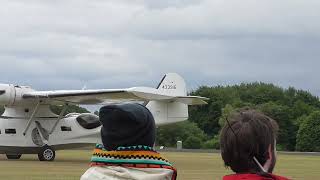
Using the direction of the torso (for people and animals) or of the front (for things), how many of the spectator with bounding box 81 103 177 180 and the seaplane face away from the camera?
1

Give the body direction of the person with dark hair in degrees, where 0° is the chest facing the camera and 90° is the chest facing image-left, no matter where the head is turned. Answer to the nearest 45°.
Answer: approximately 225°

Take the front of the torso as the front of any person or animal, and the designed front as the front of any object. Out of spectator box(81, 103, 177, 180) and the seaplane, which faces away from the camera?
the spectator

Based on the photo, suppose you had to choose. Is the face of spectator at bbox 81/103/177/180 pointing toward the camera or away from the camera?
away from the camera

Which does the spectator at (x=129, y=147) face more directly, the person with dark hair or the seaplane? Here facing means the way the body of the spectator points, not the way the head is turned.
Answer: the seaplane

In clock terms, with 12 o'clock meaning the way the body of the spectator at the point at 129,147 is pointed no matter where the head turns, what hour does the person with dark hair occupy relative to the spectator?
The person with dark hair is roughly at 4 o'clock from the spectator.

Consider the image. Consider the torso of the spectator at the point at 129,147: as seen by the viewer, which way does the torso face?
away from the camera

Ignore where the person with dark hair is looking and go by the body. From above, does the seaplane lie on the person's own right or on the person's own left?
on the person's own left

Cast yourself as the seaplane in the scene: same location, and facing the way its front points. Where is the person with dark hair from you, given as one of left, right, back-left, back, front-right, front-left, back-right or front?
front-left

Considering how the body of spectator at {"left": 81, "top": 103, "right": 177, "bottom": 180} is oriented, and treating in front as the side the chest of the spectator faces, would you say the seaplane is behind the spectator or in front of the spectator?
in front

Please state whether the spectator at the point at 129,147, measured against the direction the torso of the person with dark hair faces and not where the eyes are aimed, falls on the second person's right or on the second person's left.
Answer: on the second person's left

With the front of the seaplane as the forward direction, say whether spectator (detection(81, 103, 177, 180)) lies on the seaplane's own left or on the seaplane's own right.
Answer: on the seaplane's own left

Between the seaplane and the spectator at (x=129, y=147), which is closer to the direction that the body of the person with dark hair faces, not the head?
the seaplane
